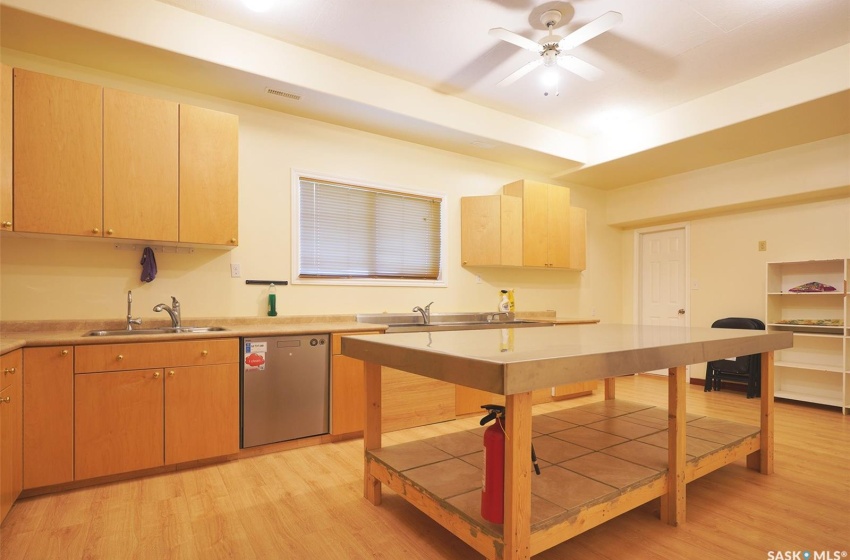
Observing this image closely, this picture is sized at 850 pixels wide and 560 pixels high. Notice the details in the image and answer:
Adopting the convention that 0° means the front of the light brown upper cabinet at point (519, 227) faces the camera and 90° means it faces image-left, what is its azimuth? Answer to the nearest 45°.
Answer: approximately 315°

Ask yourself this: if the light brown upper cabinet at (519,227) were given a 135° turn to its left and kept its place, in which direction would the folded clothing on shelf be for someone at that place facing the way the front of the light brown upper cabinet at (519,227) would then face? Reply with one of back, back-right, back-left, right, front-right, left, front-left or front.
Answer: right

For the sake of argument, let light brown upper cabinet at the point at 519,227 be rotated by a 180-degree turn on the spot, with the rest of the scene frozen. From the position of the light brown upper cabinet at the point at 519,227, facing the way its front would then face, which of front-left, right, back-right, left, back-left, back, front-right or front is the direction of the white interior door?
right

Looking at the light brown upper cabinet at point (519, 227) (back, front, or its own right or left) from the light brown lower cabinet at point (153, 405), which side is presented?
right

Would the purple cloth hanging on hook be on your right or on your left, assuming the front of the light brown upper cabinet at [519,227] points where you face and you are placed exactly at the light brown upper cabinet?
on your right

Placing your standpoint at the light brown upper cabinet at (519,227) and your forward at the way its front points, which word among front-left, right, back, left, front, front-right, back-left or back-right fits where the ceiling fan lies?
front-right

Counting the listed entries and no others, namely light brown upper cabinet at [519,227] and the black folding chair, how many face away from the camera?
0

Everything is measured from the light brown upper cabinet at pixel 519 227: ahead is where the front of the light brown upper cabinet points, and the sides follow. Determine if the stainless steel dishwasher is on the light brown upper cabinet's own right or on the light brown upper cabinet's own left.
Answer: on the light brown upper cabinet's own right
